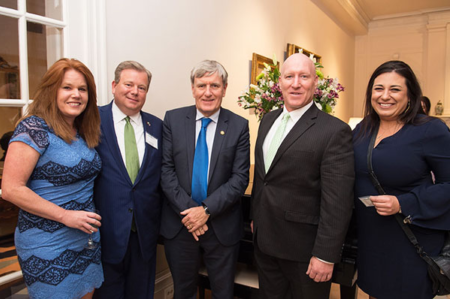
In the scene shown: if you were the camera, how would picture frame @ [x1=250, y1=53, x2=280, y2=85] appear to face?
facing the viewer and to the right of the viewer

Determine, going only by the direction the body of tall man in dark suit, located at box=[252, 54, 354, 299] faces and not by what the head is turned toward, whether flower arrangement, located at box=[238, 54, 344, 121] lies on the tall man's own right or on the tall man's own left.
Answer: on the tall man's own right

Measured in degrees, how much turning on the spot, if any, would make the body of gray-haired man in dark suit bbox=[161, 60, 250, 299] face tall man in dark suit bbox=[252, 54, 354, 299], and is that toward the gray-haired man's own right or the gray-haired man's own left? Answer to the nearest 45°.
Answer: approximately 45° to the gray-haired man's own left

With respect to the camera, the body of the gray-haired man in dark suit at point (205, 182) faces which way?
toward the camera

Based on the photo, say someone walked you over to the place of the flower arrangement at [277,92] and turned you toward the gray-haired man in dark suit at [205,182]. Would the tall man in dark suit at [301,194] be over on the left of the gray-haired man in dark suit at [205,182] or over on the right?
left

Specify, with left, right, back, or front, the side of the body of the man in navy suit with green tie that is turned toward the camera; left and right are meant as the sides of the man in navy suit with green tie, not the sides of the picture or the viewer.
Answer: front

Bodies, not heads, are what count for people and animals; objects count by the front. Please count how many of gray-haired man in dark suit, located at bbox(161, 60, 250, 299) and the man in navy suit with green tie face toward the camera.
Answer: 2

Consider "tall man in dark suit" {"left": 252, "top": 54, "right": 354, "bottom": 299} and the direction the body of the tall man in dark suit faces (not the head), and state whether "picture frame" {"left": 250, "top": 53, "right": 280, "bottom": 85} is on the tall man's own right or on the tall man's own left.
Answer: on the tall man's own right

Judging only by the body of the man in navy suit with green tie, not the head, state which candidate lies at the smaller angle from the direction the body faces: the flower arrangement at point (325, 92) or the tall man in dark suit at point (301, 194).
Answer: the tall man in dark suit

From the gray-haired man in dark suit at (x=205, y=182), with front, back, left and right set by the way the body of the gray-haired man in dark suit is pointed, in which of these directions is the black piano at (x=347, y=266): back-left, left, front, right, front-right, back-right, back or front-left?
left

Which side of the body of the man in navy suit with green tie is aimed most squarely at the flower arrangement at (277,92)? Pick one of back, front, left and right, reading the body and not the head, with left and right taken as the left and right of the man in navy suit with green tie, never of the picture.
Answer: left
